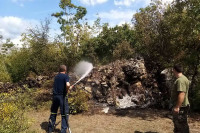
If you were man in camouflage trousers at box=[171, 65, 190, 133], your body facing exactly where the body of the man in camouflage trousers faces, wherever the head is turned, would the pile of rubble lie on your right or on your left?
on your right

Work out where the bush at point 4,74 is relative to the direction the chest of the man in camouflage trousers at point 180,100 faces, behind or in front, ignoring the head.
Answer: in front

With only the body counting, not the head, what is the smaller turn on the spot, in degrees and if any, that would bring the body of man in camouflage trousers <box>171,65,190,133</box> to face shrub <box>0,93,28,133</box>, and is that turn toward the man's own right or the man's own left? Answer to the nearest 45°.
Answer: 0° — they already face it

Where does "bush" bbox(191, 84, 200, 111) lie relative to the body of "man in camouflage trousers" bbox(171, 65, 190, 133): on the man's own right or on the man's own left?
on the man's own right

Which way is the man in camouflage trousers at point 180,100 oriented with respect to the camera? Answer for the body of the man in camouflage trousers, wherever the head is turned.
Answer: to the viewer's left
